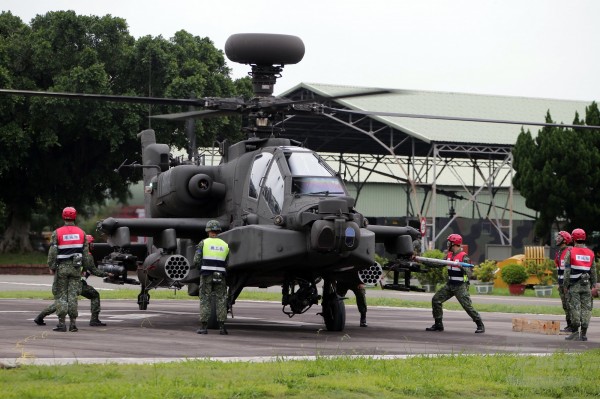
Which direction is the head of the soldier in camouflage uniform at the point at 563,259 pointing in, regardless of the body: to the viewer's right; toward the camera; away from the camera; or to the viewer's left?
to the viewer's left

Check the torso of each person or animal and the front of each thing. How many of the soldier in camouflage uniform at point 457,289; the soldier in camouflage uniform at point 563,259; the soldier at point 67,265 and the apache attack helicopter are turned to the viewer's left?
2

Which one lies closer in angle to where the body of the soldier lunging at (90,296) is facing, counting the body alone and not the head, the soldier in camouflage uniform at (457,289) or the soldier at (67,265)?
the soldier in camouflage uniform

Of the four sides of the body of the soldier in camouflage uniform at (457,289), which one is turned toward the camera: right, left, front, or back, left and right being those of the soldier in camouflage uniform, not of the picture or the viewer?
left

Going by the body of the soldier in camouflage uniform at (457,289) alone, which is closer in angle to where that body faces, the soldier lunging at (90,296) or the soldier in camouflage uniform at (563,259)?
the soldier lunging

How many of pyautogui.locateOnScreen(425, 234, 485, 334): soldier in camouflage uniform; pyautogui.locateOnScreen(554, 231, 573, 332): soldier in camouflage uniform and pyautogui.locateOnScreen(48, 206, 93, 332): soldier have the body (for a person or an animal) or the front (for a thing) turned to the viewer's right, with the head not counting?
0

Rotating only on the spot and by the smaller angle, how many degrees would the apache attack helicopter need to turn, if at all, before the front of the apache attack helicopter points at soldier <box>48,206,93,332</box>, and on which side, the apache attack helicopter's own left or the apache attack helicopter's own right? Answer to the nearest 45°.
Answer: approximately 135° to the apache attack helicopter's own right

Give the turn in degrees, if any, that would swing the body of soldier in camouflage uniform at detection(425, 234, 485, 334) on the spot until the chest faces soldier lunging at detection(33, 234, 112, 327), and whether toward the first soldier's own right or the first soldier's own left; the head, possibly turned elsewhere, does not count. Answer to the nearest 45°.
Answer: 0° — they already face them

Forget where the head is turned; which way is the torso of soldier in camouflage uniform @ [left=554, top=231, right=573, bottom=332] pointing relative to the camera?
to the viewer's left

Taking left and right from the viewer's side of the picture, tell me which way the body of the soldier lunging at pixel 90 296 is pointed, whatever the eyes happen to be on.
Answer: facing to the right of the viewer

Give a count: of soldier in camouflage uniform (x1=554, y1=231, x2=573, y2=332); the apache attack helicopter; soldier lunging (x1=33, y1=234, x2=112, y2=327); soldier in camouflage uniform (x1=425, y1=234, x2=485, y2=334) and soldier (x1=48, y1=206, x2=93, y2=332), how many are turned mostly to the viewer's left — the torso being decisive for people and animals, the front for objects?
2
